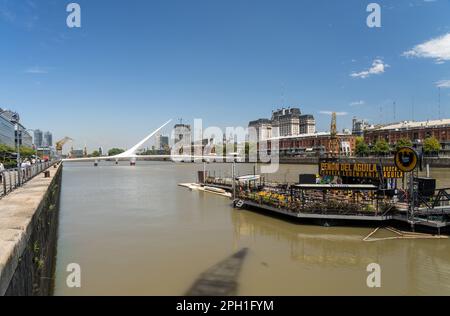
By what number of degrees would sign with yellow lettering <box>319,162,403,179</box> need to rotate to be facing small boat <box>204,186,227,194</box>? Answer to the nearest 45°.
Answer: approximately 135° to its right

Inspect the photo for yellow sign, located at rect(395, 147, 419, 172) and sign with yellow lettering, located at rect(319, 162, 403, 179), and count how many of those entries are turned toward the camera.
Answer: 2

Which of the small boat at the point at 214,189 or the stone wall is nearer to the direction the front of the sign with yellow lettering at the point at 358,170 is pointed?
the stone wall

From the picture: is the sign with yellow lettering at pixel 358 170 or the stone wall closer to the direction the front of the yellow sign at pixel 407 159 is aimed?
the stone wall

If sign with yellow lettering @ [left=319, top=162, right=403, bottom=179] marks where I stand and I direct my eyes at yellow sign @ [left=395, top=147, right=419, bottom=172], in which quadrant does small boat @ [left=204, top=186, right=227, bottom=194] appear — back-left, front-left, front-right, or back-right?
back-right

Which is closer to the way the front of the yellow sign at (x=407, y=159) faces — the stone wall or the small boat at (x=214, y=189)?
the stone wall

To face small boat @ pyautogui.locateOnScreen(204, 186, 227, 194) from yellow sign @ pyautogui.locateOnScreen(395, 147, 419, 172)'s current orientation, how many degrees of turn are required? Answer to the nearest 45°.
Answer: approximately 135° to its right

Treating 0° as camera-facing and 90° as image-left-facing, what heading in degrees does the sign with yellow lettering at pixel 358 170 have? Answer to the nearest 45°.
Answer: approximately 0°
